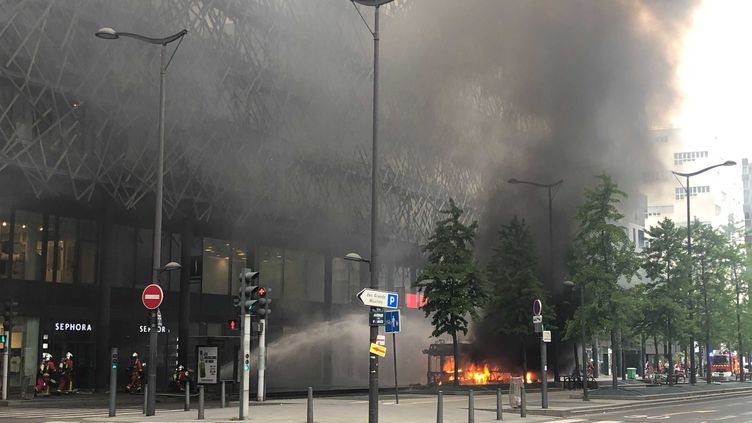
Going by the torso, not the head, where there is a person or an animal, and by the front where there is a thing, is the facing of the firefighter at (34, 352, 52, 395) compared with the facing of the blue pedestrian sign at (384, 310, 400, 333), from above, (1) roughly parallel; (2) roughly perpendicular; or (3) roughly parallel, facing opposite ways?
roughly perpendicular

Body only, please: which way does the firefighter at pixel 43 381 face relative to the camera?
to the viewer's right

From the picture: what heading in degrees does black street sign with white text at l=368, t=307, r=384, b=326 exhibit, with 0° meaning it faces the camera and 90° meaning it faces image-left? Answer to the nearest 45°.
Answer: approximately 0°
